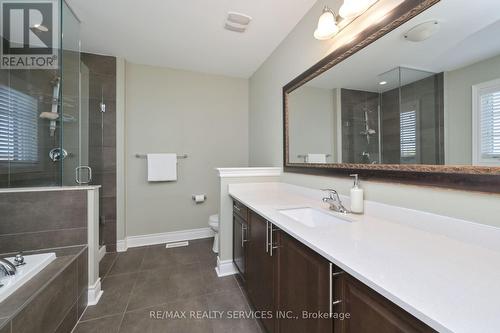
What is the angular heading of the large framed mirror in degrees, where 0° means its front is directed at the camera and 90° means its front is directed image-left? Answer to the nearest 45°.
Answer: approximately 45°

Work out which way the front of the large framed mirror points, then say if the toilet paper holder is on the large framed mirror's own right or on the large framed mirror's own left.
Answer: on the large framed mirror's own right

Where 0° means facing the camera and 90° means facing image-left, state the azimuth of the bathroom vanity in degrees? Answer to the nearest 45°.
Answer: approximately 45°

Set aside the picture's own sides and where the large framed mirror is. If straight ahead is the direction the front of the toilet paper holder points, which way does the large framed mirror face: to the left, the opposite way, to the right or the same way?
to the right

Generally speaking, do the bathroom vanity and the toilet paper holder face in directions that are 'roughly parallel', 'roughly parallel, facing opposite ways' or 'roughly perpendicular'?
roughly perpendicular

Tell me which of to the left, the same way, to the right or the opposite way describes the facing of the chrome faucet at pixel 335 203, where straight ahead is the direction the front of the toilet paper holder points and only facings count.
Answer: to the right

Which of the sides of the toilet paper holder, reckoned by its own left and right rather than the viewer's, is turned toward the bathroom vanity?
front

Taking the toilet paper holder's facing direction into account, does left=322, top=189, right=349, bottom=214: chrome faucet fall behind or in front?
in front
